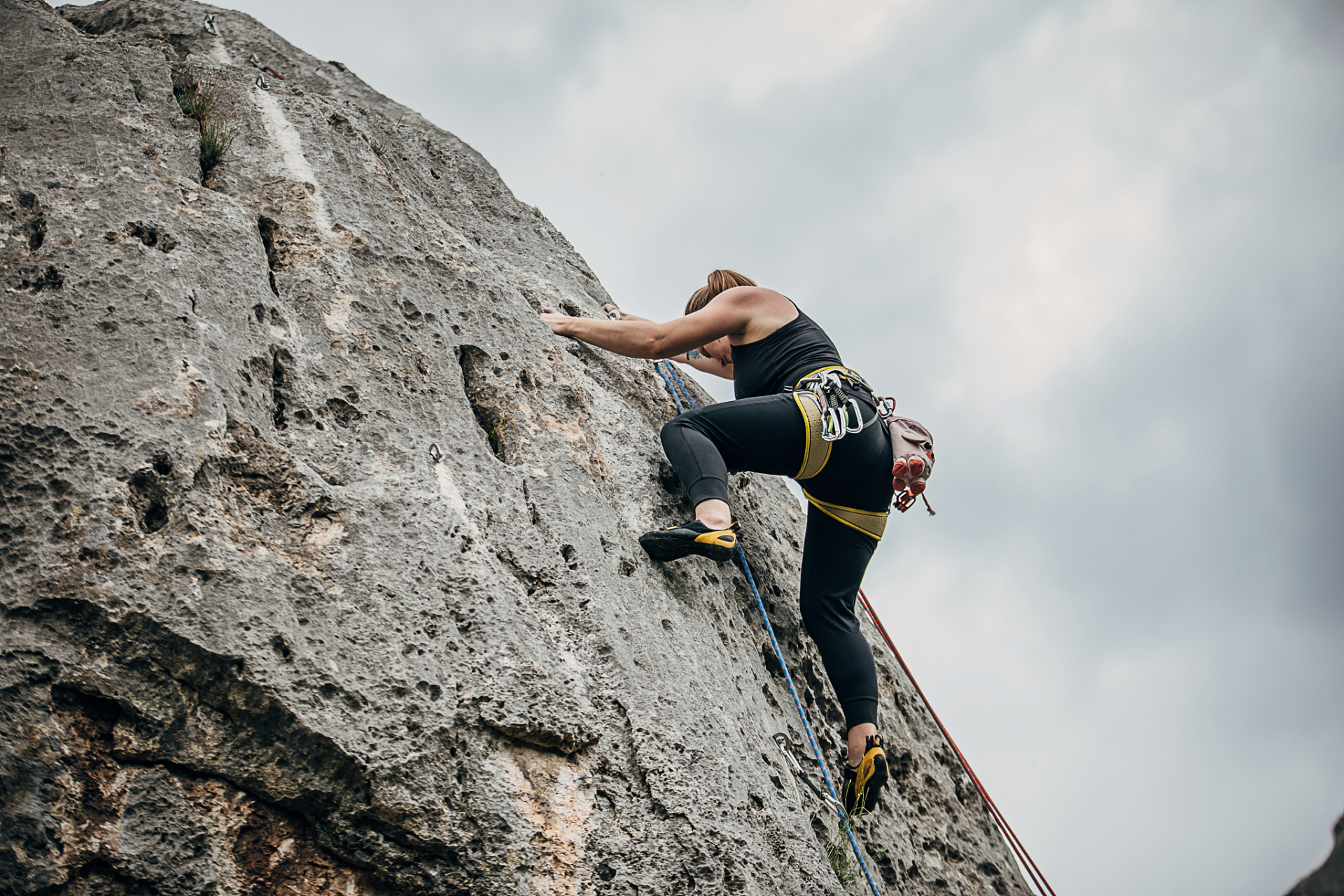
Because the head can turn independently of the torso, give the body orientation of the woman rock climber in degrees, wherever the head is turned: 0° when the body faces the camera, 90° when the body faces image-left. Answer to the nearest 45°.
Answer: approximately 90°

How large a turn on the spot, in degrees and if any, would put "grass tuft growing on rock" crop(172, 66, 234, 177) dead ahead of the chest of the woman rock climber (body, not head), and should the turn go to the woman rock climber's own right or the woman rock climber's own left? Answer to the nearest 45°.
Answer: approximately 45° to the woman rock climber's own left
